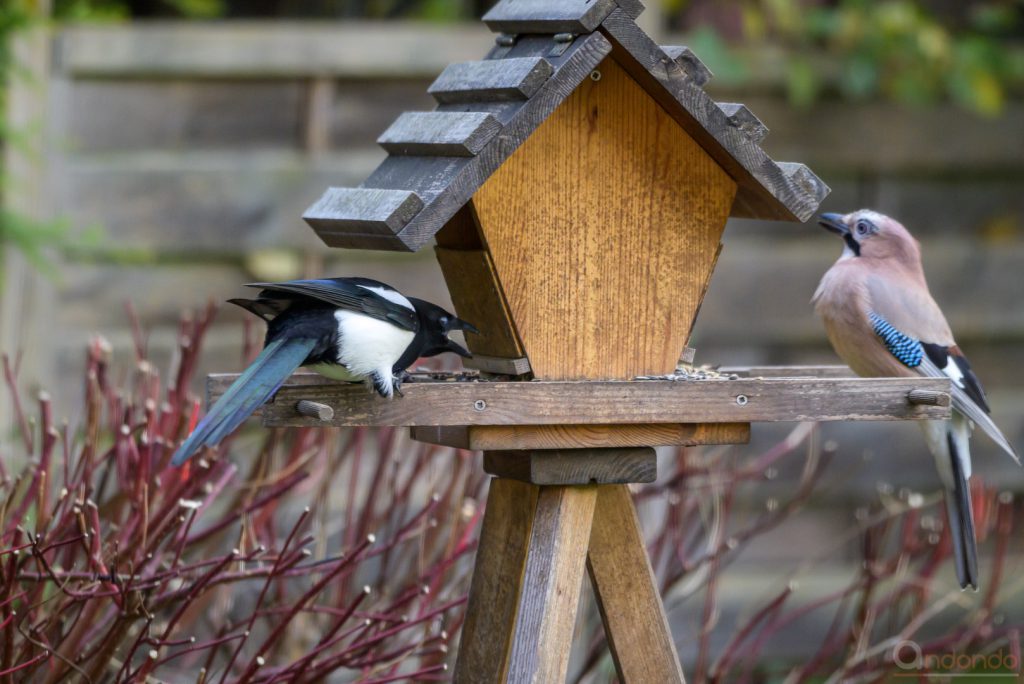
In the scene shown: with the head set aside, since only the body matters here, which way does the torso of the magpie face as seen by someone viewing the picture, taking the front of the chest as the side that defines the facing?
to the viewer's right

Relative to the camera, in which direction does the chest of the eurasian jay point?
to the viewer's left

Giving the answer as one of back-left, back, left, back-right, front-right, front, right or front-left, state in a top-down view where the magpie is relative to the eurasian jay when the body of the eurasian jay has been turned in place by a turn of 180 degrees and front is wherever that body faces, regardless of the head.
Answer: back-right
